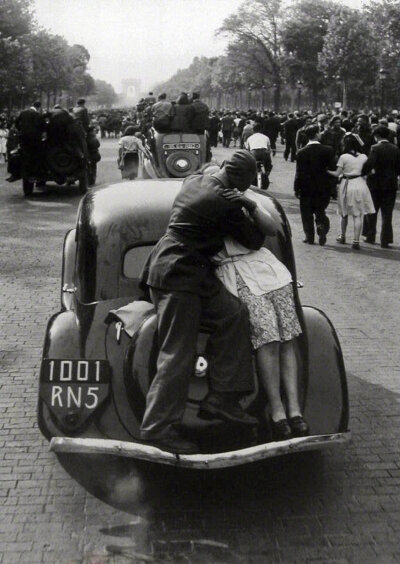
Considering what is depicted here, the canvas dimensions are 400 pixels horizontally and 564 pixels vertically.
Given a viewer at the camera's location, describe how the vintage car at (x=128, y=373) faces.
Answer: facing away from the viewer

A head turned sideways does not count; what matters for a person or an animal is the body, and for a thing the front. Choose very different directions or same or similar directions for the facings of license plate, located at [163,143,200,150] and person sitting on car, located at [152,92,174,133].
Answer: very different directions

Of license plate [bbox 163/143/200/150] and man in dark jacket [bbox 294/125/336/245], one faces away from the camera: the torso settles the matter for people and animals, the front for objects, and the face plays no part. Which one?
the man in dark jacket

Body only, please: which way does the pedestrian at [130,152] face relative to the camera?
away from the camera

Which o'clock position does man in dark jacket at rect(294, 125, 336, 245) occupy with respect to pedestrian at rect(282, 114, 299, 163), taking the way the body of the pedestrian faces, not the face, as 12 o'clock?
The man in dark jacket is roughly at 6 o'clock from the pedestrian.

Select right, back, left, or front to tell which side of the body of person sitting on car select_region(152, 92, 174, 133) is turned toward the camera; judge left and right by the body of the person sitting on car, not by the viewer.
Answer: back

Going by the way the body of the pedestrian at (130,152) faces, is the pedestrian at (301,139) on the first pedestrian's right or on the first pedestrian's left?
on the first pedestrian's right

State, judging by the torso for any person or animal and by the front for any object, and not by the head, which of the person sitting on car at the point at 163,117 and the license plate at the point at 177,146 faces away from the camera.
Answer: the person sitting on car

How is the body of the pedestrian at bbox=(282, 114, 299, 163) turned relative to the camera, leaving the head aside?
away from the camera

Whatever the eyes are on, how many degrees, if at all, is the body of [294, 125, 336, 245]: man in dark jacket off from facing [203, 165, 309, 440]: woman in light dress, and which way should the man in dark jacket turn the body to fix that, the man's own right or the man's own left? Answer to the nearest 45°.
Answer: approximately 180°
